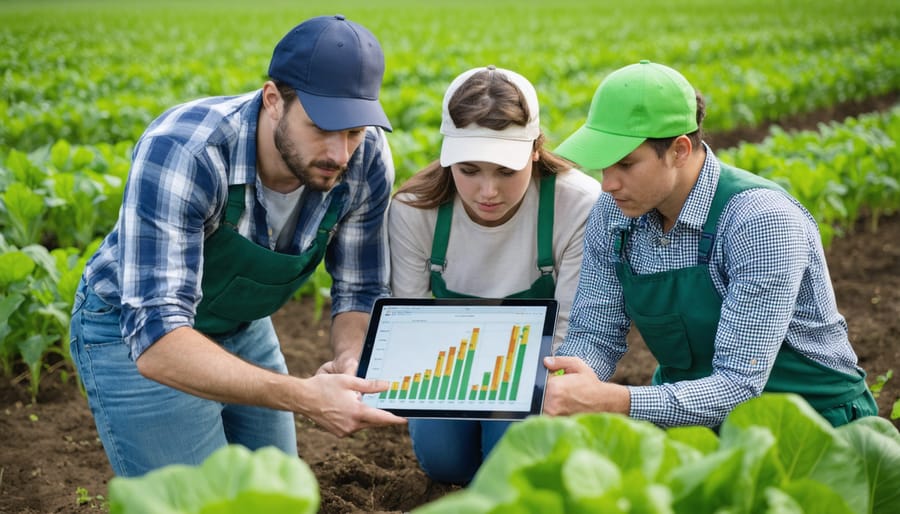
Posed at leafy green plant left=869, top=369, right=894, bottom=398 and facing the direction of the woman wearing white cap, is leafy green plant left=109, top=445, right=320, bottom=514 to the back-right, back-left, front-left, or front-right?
front-left

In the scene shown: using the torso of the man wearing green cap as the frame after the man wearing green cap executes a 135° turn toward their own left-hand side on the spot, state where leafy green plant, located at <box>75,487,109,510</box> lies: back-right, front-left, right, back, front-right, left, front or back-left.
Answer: back

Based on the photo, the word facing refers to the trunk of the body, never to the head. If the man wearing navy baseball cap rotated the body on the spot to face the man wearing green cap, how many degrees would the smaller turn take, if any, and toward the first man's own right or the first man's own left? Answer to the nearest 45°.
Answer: approximately 45° to the first man's own left

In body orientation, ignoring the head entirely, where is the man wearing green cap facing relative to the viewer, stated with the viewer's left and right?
facing the viewer and to the left of the viewer

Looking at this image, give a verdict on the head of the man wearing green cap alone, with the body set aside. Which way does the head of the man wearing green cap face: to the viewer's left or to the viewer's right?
to the viewer's left

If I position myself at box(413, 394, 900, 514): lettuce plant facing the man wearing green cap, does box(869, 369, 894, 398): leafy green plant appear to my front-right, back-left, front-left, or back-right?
front-right

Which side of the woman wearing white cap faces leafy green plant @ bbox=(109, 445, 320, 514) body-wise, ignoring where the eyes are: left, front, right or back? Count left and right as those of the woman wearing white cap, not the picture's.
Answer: front

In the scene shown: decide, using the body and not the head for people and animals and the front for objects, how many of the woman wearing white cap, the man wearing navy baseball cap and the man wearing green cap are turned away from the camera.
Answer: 0

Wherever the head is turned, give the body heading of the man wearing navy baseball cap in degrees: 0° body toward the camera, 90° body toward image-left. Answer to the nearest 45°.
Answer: approximately 315°

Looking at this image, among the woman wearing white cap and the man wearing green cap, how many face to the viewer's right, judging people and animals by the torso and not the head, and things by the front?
0

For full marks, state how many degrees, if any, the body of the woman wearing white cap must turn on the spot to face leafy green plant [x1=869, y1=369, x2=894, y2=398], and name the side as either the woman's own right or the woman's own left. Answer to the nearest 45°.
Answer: approximately 90° to the woman's own left

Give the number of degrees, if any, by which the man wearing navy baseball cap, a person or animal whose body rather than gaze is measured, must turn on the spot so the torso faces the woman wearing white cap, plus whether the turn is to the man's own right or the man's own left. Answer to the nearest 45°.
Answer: approximately 45° to the man's own left

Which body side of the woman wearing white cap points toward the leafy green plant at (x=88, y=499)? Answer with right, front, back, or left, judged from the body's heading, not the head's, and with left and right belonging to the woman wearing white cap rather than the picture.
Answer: right

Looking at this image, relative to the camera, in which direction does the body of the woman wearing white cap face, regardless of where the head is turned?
toward the camera

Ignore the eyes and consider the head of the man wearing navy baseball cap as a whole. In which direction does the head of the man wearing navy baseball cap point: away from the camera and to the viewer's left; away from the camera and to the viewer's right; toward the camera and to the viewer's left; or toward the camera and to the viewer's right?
toward the camera and to the viewer's right
